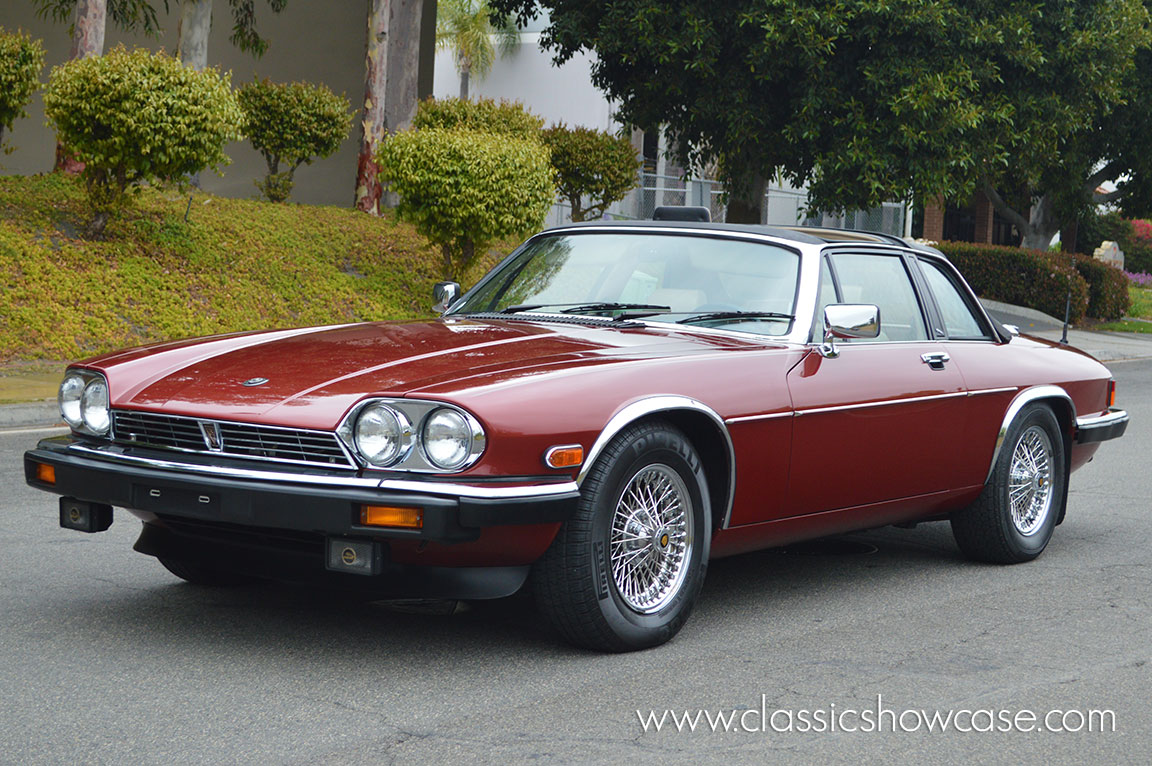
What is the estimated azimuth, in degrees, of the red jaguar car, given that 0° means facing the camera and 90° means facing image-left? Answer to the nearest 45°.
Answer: approximately 45°

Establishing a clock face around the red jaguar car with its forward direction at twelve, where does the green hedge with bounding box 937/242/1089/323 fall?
The green hedge is roughly at 5 o'clock from the red jaguar car.

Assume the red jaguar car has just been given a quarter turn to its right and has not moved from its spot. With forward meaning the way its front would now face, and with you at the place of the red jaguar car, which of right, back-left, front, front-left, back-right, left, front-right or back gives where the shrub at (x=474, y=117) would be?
front-right

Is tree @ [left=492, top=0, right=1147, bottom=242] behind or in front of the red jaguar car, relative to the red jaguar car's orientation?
behind

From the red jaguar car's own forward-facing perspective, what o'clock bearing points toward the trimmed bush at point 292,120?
The trimmed bush is roughly at 4 o'clock from the red jaguar car.

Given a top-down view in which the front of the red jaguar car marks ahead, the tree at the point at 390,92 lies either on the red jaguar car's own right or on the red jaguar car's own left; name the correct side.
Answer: on the red jaguar car's own right

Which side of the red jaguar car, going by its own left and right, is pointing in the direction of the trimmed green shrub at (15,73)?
right

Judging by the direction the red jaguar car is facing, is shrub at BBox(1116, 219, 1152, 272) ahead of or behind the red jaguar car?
behind

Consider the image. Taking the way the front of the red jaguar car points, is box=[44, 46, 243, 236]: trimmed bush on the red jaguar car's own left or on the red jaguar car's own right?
on the red jaguar car's own right

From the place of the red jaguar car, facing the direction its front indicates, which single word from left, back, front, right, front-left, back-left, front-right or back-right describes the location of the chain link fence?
back-right

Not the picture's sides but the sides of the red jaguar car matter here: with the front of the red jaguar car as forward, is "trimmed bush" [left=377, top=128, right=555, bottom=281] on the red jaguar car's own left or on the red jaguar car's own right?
on the red jaguar car's own right
